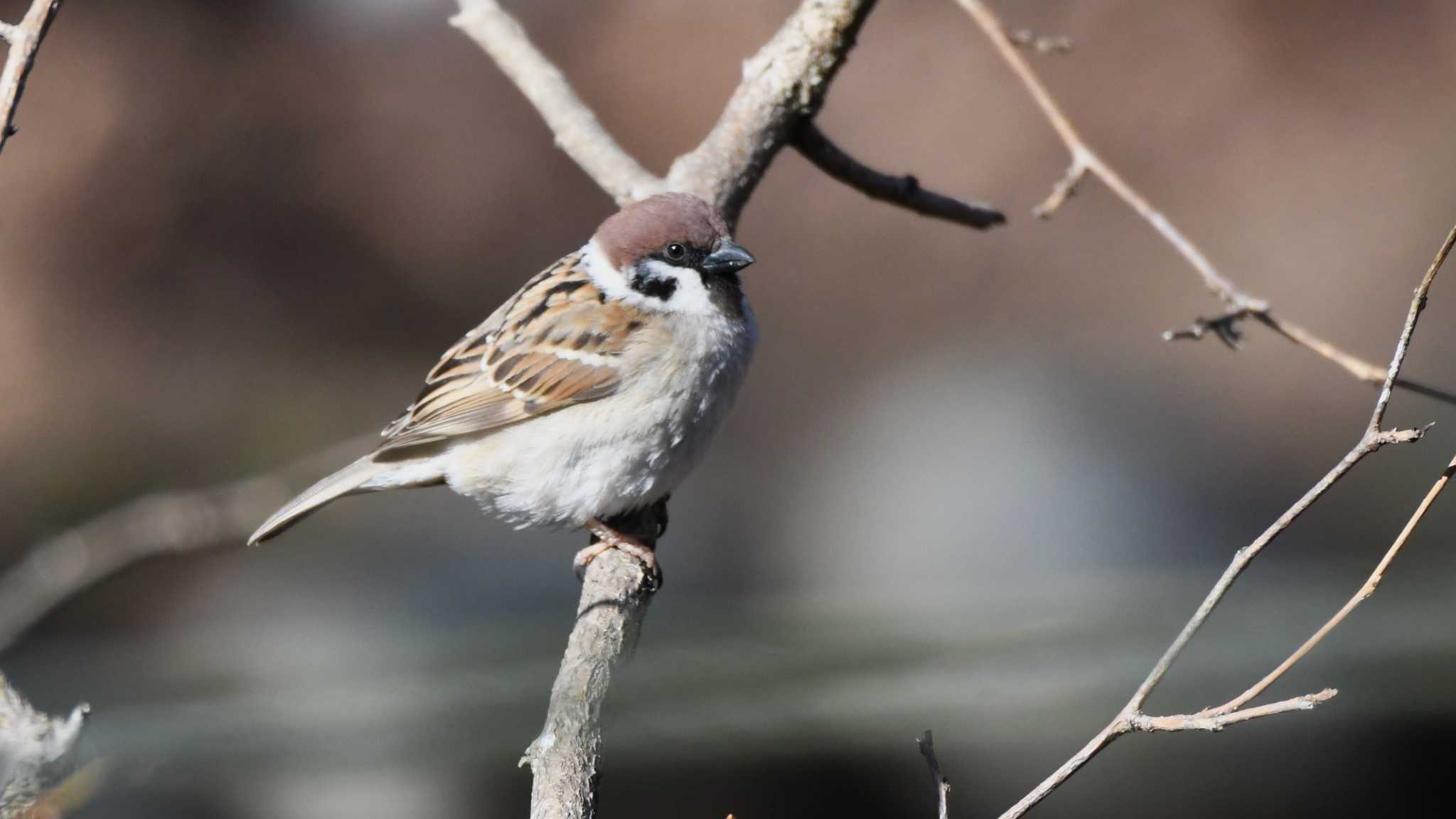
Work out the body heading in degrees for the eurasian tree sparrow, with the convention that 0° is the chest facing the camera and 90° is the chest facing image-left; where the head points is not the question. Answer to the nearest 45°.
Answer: approximately 270°

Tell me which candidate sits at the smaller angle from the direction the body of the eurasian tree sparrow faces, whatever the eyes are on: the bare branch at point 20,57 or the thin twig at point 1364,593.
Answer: the thin twig

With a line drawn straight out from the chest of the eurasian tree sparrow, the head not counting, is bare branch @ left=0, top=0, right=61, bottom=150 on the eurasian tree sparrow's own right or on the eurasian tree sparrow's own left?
on the eurasian tree sparrow's own right

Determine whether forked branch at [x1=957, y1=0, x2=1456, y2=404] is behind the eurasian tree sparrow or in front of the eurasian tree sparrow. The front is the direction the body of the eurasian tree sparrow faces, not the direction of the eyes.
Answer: in front

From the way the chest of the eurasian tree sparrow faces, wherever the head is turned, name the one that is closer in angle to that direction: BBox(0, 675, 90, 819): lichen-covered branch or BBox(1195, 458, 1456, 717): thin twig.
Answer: the thin twig
